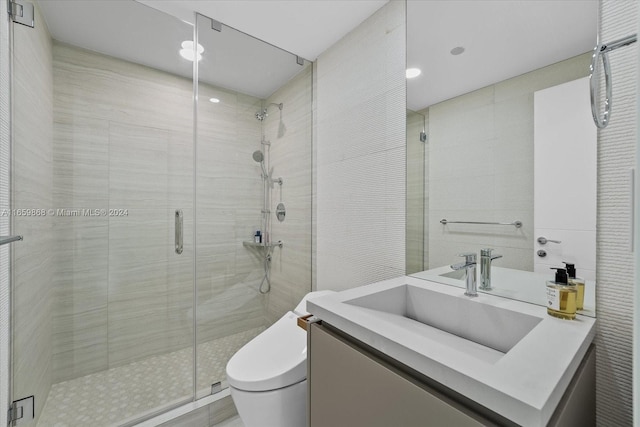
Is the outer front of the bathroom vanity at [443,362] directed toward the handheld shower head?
no

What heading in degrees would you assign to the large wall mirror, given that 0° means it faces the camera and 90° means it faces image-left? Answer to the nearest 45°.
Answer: approximately 45°

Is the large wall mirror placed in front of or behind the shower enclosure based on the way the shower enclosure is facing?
in front

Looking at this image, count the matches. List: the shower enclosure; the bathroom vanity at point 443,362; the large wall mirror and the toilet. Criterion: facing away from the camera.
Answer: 0

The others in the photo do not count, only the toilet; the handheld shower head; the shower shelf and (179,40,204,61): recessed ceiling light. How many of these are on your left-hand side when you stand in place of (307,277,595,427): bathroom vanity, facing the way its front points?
0

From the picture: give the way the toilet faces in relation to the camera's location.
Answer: facing the viewer and to the left of the viewer

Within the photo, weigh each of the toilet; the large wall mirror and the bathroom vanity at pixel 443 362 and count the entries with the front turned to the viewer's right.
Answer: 0

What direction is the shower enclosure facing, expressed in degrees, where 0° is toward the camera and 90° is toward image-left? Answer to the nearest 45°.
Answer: approximately 315°
